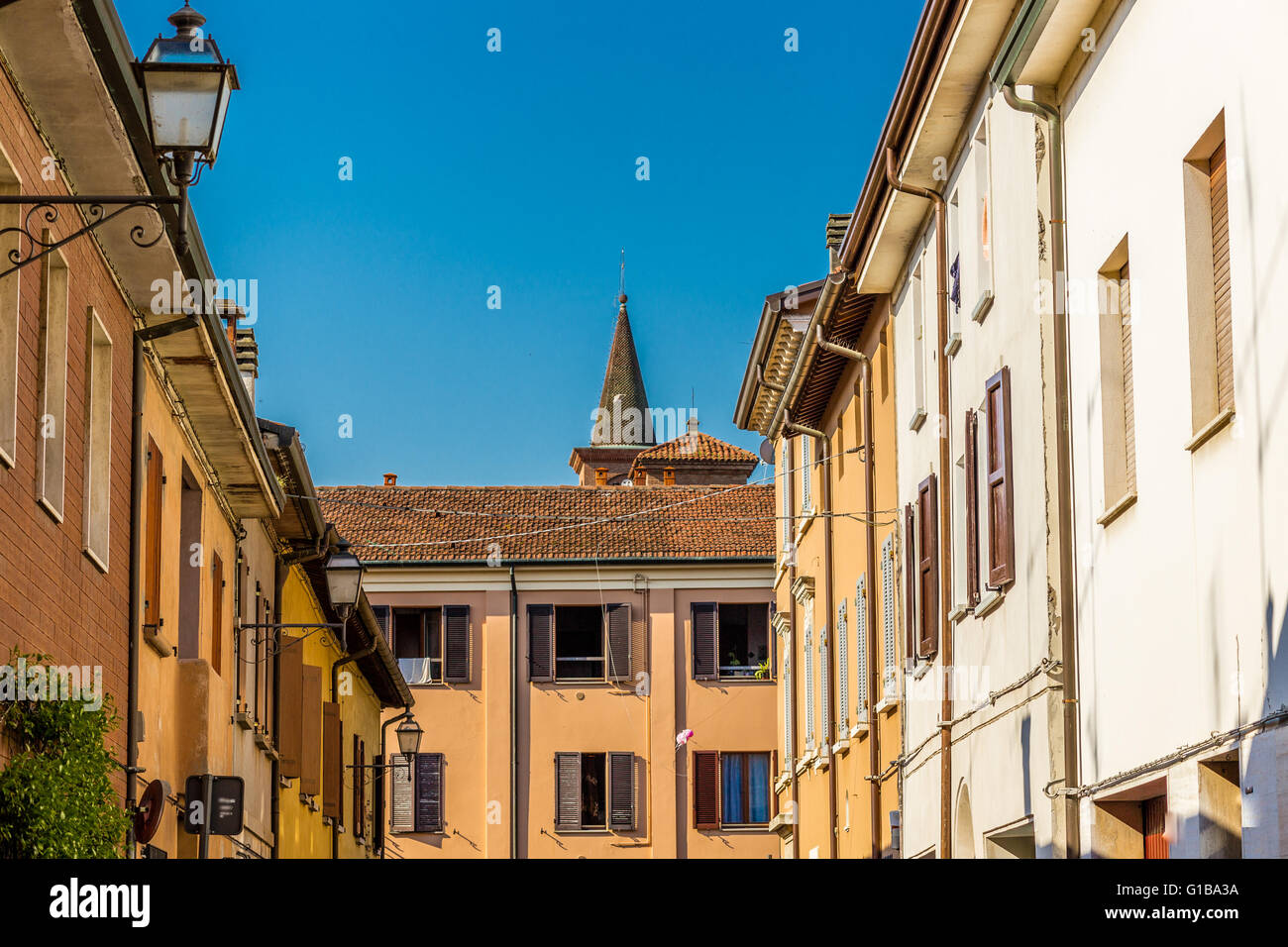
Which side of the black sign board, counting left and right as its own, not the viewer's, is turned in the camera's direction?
front

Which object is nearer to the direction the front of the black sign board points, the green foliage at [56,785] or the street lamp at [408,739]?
the green foliage

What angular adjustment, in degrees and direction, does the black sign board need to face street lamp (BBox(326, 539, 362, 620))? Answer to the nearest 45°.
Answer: approximately 180°

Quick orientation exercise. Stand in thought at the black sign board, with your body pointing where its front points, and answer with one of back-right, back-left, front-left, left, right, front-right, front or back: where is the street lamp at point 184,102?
front
